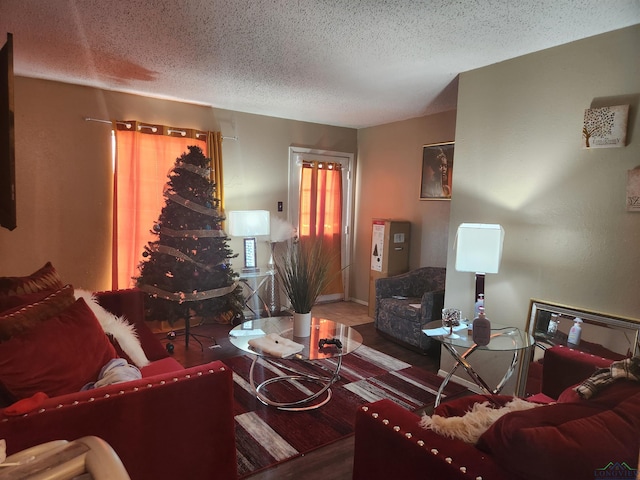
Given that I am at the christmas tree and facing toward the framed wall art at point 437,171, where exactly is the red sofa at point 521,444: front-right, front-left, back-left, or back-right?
front-right

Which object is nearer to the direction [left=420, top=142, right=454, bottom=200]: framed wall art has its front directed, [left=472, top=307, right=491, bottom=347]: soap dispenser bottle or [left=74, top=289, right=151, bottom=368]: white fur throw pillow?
the white fur throw pillow

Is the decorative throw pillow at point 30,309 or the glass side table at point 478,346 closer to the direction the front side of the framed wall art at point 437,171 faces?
the decorative throw pillow

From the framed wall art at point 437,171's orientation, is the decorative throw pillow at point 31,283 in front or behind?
in front

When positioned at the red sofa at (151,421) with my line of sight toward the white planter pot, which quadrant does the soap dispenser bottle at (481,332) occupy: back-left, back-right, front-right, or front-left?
front-right

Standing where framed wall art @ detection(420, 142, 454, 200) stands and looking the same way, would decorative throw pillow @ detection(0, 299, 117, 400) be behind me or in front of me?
in front

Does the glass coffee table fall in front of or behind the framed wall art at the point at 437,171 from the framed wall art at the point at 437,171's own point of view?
in front

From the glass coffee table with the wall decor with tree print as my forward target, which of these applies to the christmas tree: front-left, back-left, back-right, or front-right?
back-left

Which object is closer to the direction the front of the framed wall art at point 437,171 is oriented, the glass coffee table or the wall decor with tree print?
the glass coffee table

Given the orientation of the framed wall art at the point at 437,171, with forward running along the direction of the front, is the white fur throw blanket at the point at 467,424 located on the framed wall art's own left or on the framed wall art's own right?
on the framed wall art's own left

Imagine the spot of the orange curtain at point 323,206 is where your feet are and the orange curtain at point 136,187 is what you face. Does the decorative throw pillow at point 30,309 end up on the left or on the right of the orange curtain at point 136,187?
left

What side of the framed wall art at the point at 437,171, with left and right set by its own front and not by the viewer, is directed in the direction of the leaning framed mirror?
left

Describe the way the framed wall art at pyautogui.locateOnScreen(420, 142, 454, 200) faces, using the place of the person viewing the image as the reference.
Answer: facing the viewer and to the left of the viewer

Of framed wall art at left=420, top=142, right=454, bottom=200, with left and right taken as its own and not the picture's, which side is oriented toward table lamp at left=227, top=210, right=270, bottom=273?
front

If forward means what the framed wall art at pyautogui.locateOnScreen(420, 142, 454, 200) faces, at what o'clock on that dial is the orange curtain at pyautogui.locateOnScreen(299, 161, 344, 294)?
The orange curtain is roughly at 2 o'clock from the framed wall art.

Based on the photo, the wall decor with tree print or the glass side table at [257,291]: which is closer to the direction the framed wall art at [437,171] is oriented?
the glass side table
